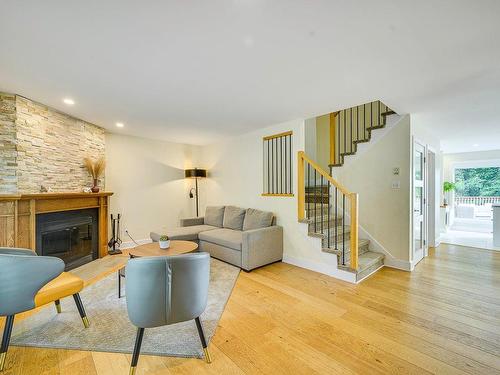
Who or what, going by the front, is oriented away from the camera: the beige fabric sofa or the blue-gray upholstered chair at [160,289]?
the blue-gray upholstered chair

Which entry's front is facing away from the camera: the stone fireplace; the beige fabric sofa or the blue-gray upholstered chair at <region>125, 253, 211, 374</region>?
the blue-gray upholstered chair

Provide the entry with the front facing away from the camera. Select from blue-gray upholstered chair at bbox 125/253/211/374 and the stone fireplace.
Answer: the blue-gray upholstered chair

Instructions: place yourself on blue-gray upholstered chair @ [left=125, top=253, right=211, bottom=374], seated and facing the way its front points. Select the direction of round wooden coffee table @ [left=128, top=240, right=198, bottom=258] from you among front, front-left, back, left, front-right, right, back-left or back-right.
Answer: front

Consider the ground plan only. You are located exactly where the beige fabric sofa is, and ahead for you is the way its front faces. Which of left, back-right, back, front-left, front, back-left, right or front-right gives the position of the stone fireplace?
front-right

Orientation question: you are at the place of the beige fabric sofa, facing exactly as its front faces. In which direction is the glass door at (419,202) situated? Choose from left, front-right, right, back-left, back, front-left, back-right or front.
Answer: back-left

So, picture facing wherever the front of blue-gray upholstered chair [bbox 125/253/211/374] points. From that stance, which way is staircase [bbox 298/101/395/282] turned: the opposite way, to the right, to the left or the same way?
the opposite way

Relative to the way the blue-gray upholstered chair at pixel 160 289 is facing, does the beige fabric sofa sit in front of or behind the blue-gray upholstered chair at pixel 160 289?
in front

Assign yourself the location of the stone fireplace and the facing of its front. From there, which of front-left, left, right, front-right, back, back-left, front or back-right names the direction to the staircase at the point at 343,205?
front

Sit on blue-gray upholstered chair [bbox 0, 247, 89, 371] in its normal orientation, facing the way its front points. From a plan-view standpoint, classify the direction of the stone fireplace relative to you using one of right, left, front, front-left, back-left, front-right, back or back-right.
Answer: front-left

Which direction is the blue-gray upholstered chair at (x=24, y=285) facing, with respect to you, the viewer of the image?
facing away from the viewer and to the right of the viewer

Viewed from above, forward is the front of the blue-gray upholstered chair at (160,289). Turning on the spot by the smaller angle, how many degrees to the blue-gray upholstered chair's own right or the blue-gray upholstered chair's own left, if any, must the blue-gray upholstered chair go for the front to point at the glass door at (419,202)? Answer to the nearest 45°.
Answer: approximately 90° to the blue-gray upholstered chair's own right

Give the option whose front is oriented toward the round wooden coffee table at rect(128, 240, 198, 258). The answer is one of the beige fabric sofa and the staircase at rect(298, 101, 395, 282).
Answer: the beige fabric sofa

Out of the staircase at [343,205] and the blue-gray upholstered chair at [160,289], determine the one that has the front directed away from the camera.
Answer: the blue-gray upholstered chair

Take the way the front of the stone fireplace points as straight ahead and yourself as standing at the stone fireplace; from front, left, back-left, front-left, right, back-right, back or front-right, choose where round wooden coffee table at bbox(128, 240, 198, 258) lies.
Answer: front

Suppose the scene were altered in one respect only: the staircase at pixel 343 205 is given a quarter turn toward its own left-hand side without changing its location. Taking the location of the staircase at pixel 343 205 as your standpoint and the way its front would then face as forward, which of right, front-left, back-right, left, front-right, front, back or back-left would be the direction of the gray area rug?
back

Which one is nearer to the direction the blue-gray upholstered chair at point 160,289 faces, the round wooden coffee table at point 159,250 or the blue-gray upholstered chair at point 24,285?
the round wooden coffee table

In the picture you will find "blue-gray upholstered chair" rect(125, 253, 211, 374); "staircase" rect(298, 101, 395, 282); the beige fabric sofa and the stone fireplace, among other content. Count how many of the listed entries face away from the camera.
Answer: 1

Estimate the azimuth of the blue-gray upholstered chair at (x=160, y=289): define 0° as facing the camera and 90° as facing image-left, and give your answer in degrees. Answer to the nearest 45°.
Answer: approximately 180°

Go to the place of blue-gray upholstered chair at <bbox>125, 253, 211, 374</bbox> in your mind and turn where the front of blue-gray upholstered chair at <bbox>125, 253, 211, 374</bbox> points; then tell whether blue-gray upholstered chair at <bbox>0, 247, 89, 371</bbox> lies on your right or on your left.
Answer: on your left
